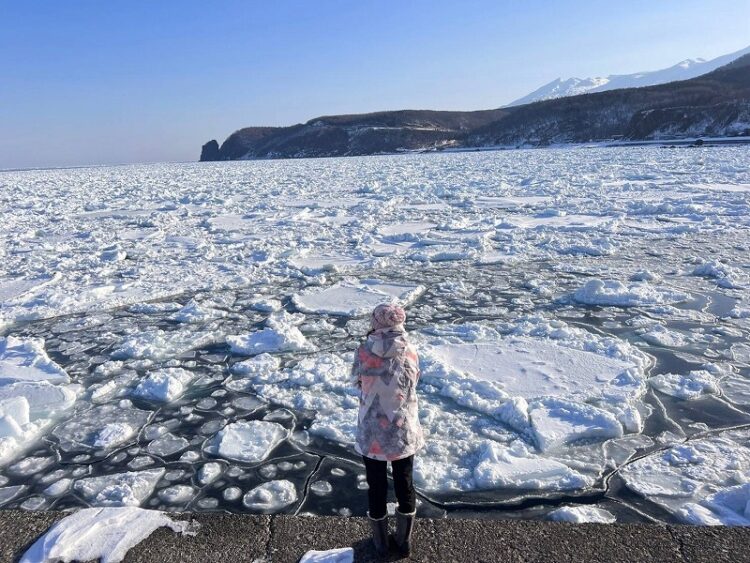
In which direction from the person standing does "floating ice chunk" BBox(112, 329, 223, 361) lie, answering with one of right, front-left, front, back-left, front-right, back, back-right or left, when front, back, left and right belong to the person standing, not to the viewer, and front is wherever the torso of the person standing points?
front-left

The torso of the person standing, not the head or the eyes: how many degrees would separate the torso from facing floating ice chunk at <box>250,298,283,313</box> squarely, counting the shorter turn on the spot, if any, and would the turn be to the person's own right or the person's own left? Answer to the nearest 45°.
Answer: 0° — they already face it

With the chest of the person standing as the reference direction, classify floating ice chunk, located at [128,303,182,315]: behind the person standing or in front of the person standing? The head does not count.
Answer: in front

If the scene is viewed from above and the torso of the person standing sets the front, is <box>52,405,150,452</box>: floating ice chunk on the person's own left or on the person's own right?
on the person's own left

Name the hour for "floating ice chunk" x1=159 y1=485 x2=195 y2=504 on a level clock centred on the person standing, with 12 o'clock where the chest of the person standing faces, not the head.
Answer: The floating ice chunk is roughly at 10 o'clock from the person standing.

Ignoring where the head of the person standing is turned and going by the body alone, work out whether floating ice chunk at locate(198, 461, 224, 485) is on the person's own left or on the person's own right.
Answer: on the person's own left

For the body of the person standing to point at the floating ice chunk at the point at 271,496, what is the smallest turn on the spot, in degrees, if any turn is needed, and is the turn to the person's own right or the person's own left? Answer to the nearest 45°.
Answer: approximately 45° to the person's own left

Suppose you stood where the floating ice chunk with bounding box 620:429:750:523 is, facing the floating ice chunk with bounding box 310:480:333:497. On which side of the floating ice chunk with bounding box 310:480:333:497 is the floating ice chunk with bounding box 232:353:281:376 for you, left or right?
right

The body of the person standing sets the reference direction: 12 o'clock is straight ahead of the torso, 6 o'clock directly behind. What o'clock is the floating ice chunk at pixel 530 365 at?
The floating ice chunk is roughly at 1 o'clock from the person standing.

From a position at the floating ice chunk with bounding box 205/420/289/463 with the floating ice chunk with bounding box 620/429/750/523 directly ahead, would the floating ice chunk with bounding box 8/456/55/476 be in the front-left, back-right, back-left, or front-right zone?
back-right

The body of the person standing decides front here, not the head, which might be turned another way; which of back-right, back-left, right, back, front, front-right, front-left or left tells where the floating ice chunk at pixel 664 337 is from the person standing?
front-right

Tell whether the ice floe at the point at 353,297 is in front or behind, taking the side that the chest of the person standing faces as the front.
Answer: in front

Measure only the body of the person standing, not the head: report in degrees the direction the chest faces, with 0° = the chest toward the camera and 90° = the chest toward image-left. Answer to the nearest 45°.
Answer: approximately 180°

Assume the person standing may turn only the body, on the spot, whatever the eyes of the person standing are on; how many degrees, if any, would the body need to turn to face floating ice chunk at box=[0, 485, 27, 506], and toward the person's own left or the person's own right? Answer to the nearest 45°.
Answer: approximately 90° to the person's own left

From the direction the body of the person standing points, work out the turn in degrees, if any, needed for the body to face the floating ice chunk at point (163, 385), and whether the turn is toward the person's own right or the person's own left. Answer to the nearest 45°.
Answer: approximately 45° to the person's own left

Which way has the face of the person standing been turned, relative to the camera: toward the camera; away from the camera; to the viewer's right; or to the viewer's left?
away from the camera
